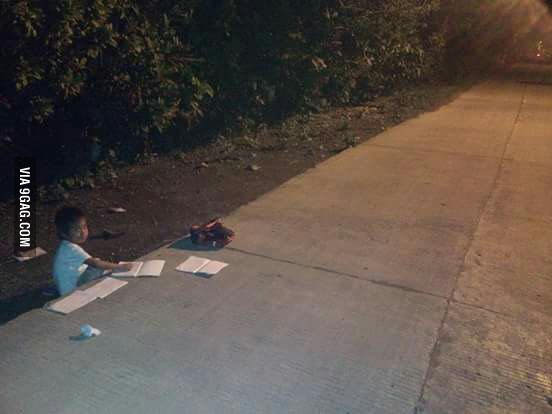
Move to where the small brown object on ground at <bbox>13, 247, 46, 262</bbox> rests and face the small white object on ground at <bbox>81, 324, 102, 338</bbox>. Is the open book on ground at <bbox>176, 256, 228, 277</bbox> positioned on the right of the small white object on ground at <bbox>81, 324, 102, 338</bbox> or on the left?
left

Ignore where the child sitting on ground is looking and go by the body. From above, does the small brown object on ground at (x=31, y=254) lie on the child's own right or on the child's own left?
on the child's own left

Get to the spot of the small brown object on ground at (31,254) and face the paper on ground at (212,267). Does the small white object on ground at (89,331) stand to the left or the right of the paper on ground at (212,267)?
right

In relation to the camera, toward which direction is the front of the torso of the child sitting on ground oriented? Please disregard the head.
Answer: to the viewer's right

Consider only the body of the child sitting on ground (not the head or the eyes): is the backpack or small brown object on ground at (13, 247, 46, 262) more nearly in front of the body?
the backpack

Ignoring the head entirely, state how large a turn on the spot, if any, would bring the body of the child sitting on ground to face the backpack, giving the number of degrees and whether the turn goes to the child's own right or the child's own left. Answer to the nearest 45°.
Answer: approximately 45° to the child's own left

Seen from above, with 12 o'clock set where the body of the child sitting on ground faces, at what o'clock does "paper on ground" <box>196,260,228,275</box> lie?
The paper on ground is roughly at 12 o'clock from the child sitting on ground.

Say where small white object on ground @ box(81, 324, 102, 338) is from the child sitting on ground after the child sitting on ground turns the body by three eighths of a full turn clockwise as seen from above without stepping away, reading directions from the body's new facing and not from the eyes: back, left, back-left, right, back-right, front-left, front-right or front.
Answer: front-left

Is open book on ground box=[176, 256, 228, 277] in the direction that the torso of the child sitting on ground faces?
yes
